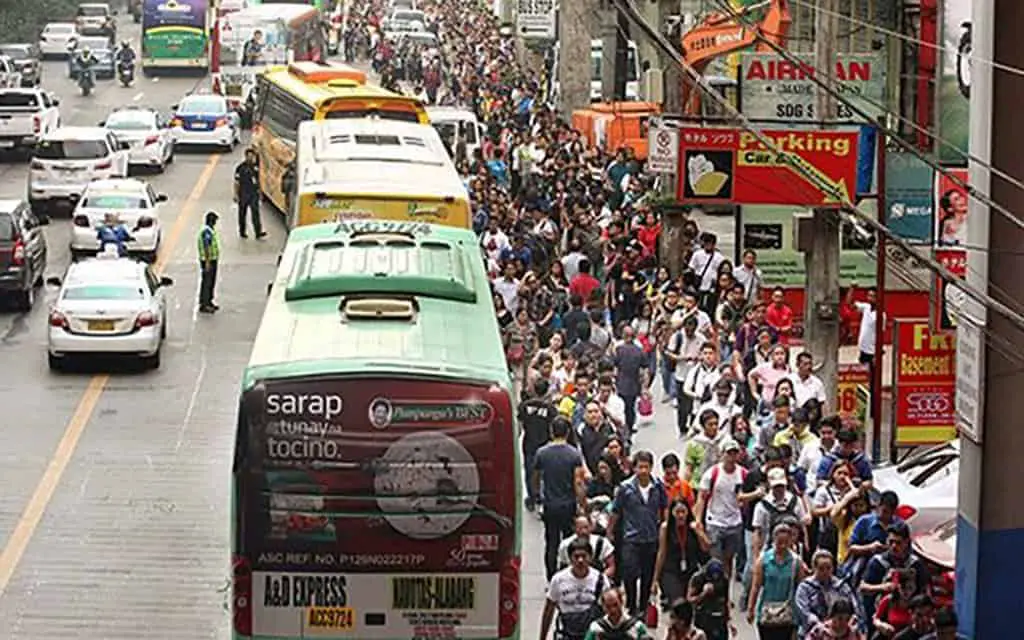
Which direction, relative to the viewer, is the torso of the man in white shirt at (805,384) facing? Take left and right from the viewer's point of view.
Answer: facing the viewer

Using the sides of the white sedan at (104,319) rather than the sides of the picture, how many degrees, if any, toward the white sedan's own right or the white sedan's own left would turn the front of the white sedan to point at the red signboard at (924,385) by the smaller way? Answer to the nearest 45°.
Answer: approximately 135° to the white sedan's own right

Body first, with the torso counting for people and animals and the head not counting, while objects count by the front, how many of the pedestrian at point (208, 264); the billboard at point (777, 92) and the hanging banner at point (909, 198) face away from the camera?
0

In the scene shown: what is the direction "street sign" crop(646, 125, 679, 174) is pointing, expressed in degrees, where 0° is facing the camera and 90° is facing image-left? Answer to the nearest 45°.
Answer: approximately 0°

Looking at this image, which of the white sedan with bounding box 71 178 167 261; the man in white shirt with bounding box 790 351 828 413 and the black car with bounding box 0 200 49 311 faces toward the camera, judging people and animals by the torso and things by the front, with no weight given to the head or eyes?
the man in white shirt

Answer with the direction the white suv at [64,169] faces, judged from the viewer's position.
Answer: facing away from the viewer

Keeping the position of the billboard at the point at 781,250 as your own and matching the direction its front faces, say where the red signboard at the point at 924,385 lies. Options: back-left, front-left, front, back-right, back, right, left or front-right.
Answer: front

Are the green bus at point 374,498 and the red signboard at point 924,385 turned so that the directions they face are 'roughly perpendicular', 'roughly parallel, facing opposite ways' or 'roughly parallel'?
roughly parallel, facing opposite ways

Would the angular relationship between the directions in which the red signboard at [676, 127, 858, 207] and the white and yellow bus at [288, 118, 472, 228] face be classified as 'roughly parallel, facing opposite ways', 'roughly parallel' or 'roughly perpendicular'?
roughly parallel, facing opposite ways

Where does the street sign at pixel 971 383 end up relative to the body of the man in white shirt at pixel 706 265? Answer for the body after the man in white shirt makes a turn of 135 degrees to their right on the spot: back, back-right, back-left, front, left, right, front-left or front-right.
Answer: back-left

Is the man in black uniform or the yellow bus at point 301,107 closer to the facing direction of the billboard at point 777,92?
the man in black uniform

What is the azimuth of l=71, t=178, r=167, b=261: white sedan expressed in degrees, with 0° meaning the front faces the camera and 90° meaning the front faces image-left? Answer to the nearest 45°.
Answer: approximately 180°

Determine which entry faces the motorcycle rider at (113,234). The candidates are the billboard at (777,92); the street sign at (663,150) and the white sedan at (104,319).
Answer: the white sedan
